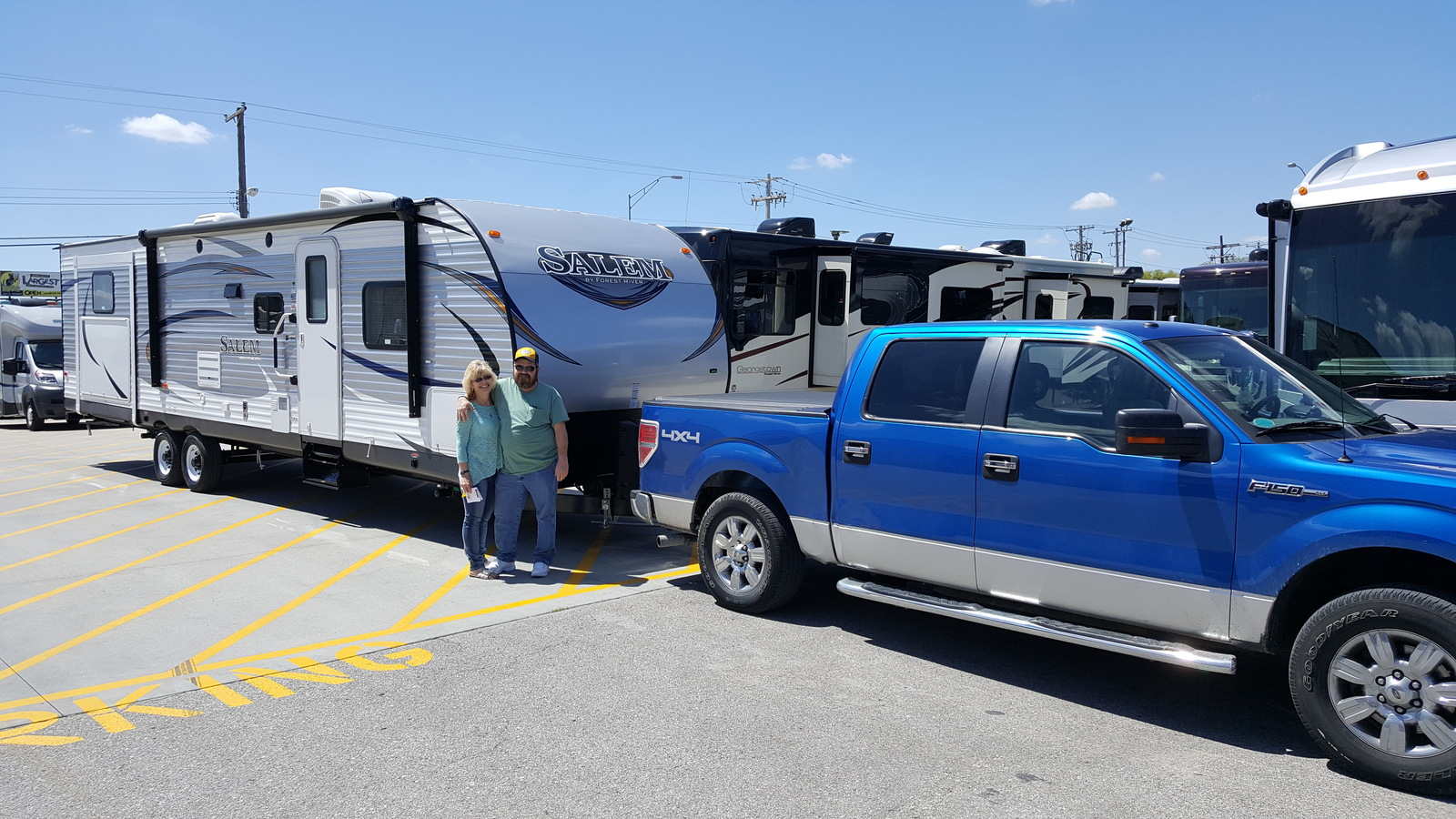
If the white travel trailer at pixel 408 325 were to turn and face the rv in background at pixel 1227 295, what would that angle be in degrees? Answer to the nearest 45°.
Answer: approximately 90° to its left

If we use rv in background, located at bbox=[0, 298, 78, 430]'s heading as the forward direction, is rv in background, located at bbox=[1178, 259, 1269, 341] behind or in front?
in front

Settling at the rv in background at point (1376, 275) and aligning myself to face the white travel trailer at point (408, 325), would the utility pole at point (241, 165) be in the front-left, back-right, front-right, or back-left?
front-right

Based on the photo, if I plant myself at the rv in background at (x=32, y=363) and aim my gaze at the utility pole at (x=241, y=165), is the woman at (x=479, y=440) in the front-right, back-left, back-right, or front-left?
back-right

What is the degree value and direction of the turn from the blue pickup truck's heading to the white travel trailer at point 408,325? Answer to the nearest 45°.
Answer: approximately 180°

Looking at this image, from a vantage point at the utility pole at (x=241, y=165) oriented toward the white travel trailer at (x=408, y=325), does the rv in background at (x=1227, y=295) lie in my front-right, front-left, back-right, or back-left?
front-left

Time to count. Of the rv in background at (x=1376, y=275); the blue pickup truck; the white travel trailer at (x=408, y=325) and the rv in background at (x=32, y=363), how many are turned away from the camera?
0

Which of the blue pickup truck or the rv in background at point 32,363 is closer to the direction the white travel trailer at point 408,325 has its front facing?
the blue pickup truck

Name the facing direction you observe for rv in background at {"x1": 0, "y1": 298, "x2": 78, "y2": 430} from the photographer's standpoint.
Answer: facing the viewer and to the right of the viewer

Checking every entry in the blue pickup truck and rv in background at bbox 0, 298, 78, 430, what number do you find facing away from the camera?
0

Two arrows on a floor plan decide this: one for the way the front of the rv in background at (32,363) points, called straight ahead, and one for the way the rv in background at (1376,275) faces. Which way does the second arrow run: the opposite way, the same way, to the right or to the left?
to the right

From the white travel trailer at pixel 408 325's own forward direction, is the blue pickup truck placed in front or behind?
in front

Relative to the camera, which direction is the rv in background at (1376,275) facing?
toward the camera

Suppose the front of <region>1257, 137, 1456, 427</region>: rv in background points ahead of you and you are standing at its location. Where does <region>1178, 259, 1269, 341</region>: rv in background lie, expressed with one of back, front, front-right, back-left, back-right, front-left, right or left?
back

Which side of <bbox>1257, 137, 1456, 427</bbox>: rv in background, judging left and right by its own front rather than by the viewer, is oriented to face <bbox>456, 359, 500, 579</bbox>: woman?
front

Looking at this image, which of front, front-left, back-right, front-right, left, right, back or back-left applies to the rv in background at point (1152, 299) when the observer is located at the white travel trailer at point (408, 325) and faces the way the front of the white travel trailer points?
left

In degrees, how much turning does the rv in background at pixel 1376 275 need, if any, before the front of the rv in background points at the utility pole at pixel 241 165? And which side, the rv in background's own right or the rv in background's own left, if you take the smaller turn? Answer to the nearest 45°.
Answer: approximately 135° to the rv in background's own right

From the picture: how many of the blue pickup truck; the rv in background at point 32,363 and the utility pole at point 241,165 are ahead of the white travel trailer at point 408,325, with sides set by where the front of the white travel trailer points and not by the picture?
1

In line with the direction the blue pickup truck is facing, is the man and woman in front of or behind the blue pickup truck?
behind

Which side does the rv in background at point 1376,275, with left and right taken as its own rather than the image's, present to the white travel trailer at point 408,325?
right
